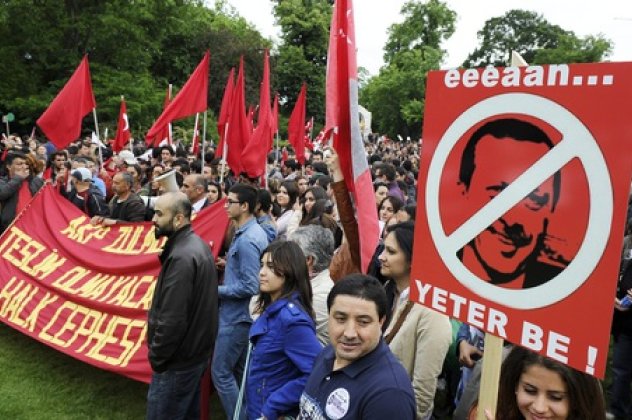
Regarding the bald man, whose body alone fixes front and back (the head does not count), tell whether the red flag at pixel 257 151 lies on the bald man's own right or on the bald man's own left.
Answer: on the bald man's own right

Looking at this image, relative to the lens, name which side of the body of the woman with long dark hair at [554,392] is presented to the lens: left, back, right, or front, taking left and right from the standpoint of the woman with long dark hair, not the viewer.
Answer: front

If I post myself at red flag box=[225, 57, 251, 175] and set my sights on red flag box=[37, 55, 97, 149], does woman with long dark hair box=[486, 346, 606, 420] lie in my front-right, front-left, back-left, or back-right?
back-left

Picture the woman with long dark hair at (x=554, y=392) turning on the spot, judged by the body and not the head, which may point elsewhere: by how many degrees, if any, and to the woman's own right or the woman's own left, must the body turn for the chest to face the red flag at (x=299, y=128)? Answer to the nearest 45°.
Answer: approximately 135° to the woman's own right

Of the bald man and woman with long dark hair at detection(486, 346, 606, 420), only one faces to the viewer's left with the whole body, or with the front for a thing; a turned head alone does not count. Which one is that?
the bald man

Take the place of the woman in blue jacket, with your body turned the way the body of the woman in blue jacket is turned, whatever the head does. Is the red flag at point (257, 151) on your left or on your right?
on your right

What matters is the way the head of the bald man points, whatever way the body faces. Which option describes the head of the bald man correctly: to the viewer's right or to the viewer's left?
to the viewer's left

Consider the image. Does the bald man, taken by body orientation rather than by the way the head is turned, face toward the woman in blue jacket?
no

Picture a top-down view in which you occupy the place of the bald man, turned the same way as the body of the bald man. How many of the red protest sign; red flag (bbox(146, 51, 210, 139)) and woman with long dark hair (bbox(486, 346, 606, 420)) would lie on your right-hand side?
1

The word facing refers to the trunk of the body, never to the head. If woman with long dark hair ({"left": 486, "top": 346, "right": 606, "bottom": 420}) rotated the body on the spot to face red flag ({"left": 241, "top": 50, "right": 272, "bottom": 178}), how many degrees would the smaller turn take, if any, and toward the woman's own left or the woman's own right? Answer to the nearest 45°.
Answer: approximately 135° to the woman's own right

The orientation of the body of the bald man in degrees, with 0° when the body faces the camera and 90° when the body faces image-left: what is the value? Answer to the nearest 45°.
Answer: approximately 90°
